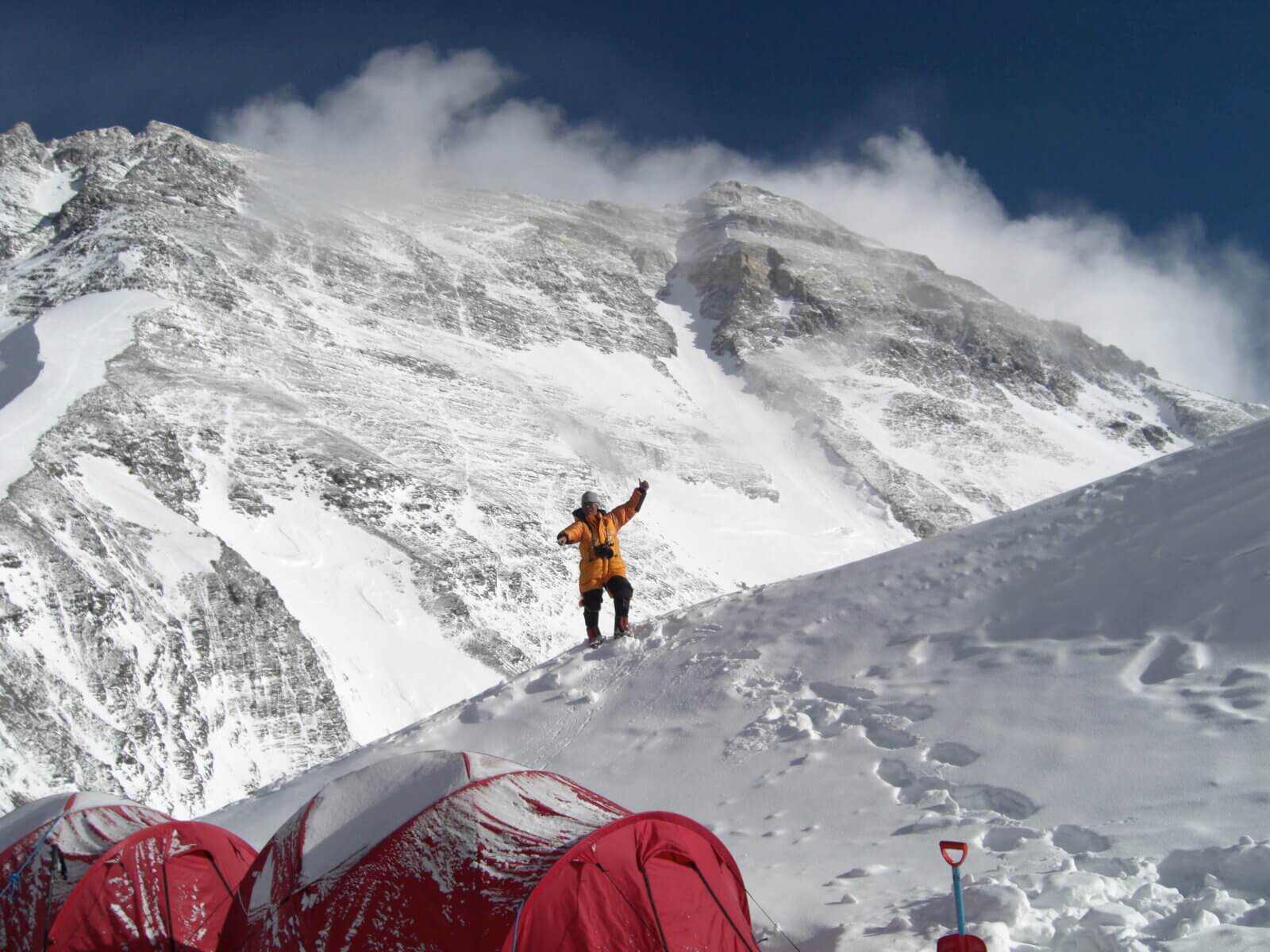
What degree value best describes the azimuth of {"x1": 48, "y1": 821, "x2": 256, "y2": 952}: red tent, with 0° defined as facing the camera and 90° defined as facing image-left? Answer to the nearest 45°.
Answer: approximately 315°

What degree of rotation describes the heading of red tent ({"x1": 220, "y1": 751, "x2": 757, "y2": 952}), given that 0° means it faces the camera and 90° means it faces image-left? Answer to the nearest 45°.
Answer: approximately 315°

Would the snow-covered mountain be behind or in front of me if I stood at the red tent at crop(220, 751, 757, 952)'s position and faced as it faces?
behind
